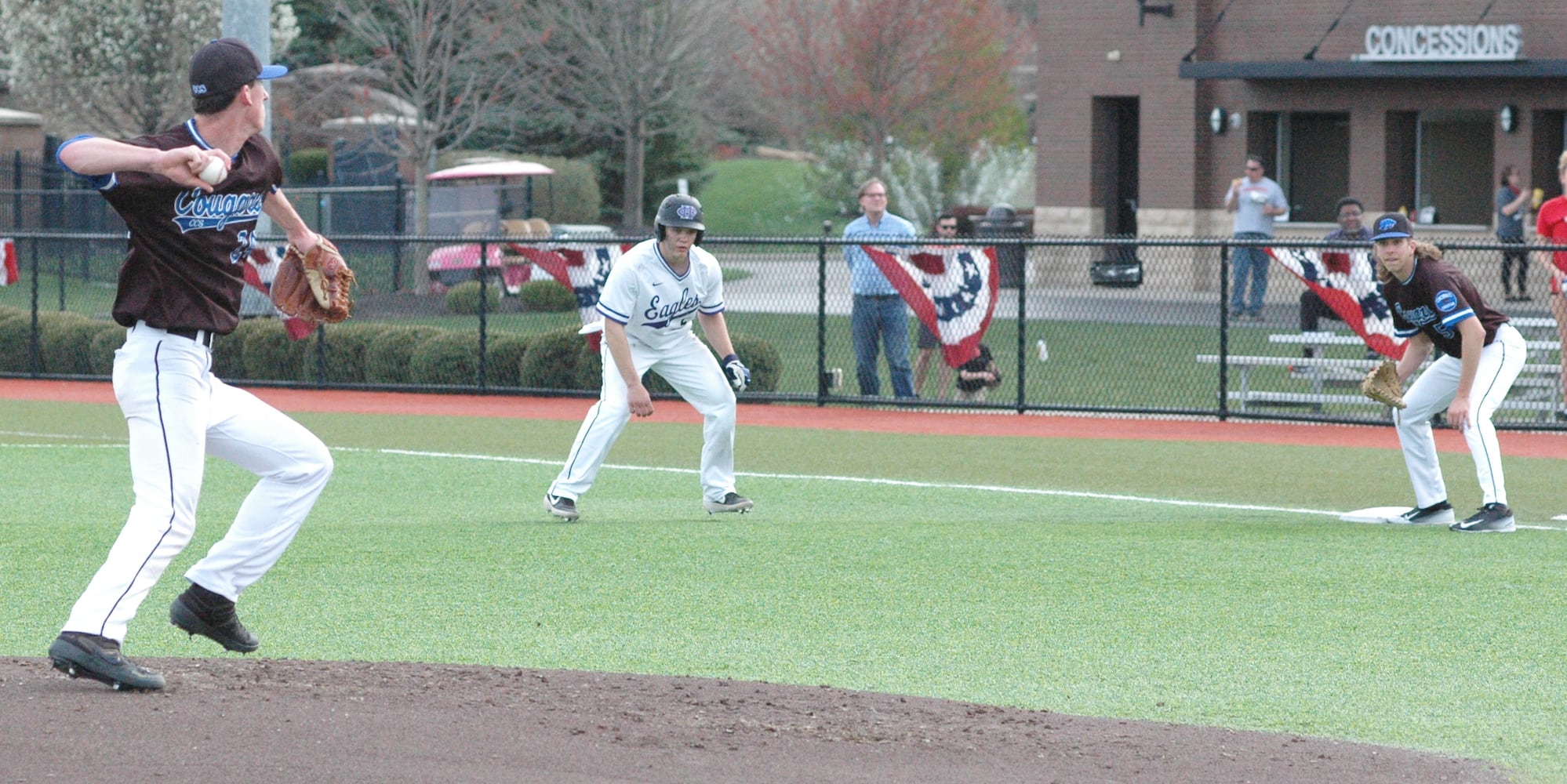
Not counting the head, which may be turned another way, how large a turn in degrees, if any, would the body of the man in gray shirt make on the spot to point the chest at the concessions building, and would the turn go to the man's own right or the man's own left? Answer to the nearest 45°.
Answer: approximately 180°

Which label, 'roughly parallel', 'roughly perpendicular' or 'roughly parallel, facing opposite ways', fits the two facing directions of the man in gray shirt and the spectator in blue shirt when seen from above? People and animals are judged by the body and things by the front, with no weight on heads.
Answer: roughly parallel

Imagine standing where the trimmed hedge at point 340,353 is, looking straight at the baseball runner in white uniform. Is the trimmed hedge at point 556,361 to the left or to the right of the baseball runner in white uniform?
left

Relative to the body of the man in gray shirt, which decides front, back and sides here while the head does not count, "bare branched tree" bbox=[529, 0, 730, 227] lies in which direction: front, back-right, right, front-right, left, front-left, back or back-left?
back-right

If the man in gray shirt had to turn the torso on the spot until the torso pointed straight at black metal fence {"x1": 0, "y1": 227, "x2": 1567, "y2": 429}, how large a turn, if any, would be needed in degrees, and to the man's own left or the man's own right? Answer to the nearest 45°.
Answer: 0° — they already face it

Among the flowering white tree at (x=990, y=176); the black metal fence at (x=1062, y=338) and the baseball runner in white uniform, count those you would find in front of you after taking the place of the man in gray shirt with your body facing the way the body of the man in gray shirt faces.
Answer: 2

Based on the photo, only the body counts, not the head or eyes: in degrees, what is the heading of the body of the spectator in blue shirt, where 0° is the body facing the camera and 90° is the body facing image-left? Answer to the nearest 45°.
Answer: approximately 0°

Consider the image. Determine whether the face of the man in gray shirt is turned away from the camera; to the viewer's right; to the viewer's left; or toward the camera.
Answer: toward the camera

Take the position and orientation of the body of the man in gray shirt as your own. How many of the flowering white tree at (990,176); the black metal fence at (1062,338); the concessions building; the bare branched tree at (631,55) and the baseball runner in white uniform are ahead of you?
2

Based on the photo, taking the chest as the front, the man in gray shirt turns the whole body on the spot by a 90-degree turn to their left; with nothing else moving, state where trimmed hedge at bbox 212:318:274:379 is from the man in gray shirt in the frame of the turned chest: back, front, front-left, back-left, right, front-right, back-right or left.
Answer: back-right

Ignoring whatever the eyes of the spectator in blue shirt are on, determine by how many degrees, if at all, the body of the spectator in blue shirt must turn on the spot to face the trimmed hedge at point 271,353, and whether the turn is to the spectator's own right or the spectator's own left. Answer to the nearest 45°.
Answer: approximately 90° to the spectator's own right

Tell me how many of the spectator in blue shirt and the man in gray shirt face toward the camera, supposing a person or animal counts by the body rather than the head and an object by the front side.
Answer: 2

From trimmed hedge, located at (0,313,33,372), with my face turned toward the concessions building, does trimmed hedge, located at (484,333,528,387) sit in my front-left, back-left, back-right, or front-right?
front-right

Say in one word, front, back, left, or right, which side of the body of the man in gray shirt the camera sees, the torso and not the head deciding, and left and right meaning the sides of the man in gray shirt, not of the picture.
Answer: front

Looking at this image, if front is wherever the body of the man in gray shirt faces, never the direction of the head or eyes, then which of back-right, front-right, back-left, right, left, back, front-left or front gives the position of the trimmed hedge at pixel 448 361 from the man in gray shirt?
front-right
